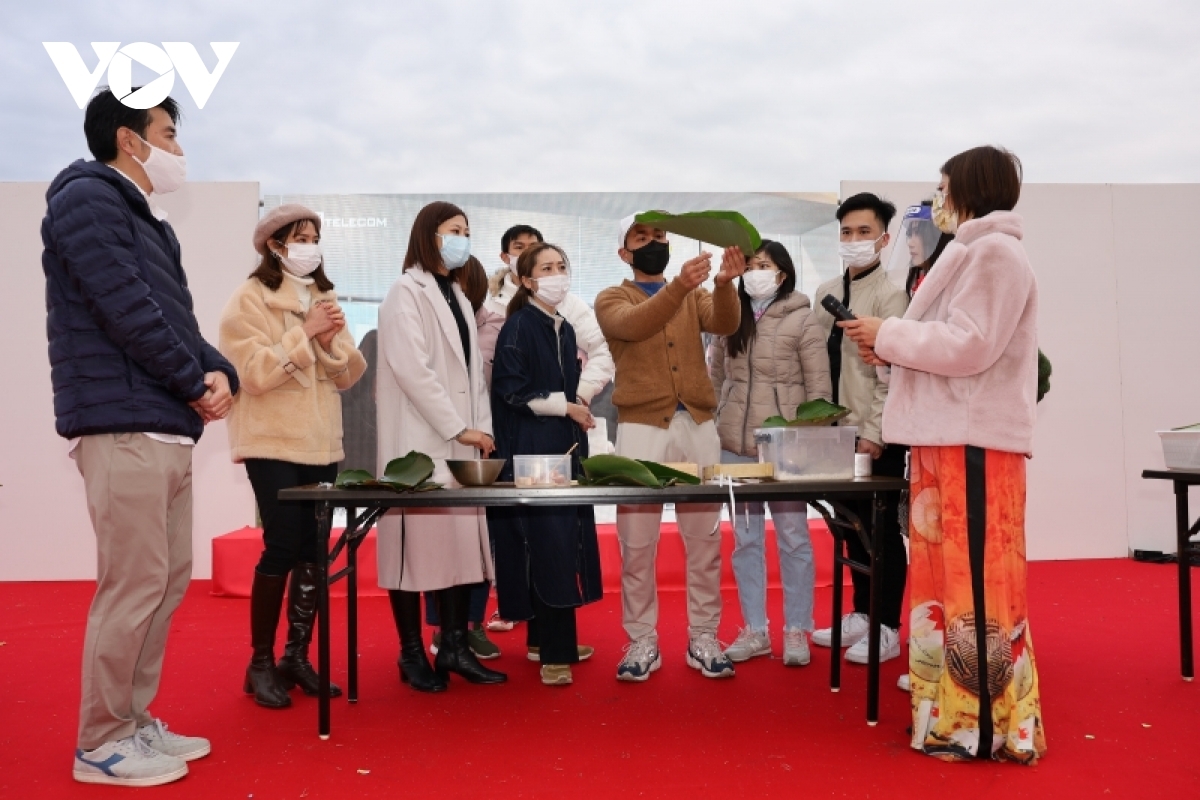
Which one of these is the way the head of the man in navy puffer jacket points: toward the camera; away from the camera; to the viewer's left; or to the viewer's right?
to the viewer's right

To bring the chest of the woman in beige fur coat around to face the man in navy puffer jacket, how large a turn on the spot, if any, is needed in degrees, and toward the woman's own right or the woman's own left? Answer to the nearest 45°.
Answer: approximately 90° to the woman's own right

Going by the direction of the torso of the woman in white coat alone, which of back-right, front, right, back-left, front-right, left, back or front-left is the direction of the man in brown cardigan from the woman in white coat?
front-left

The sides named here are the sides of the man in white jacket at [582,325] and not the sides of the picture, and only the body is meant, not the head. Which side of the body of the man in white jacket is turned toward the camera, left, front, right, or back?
front

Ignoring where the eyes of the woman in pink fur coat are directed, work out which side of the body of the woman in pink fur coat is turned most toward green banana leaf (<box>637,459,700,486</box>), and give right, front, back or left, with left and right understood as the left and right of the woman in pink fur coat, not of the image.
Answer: front

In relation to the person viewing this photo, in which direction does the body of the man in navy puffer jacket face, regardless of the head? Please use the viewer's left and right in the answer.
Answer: facing to the right of the viewer

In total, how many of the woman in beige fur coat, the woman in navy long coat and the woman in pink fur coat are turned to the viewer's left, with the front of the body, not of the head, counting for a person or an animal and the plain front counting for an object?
1

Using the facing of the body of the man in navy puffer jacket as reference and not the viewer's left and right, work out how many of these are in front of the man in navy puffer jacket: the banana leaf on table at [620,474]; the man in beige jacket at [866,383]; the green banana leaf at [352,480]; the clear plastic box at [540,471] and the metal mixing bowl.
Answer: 5

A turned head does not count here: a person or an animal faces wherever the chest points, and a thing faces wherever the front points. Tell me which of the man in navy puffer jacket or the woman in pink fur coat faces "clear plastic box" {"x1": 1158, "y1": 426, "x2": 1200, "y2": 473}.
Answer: the man in navy puffer jacket

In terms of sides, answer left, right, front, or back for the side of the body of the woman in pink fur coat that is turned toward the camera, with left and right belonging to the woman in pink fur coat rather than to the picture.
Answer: left

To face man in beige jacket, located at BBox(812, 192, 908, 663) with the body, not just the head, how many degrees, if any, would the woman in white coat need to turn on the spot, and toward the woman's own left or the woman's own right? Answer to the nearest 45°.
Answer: approximately 45° to the woman's own left

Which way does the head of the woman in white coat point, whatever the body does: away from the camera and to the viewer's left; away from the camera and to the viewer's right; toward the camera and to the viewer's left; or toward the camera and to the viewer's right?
toward the camera and to the viewer's right

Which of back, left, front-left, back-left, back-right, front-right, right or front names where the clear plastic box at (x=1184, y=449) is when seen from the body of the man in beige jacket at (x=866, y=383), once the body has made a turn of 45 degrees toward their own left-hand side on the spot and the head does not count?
left

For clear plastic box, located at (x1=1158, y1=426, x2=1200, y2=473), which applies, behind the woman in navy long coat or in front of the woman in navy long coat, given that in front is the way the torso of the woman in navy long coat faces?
in front

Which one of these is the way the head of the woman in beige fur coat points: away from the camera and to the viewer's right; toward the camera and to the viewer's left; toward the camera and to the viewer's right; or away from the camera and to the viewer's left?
toward the camera and to the viewer's right

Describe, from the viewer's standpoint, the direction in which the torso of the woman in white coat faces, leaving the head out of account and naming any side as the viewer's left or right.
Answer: facing the viewer and to the right of the viewer

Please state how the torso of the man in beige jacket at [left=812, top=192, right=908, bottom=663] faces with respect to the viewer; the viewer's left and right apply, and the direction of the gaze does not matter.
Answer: facing the viewer and to the left of the viewer
